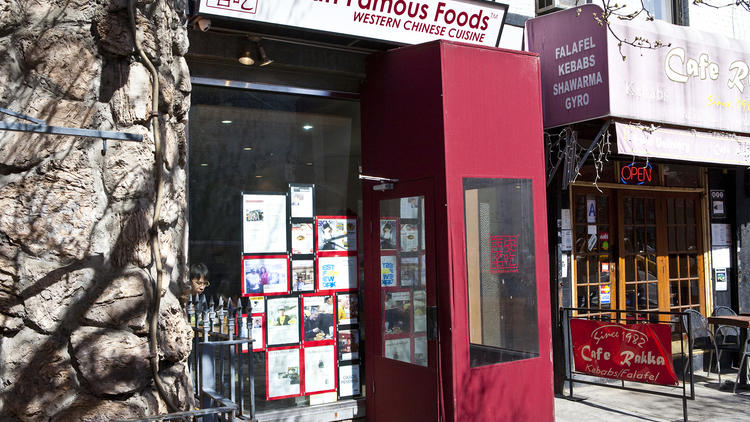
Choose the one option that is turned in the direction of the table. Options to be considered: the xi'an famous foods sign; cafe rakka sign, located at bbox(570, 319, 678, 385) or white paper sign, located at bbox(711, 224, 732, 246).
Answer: the white paper sign

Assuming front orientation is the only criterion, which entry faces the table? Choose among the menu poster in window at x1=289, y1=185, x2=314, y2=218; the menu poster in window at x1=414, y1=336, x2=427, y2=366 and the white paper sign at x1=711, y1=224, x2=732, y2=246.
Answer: the white paper sign

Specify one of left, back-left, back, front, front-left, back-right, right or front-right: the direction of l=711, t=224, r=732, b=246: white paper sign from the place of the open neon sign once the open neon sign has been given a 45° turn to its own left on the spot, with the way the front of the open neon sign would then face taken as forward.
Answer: left

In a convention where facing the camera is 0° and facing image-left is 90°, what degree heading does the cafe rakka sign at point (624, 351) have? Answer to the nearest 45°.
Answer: approximately 0°

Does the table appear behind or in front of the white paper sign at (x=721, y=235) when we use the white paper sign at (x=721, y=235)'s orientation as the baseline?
in front
